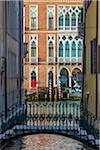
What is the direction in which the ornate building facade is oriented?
toward the camera

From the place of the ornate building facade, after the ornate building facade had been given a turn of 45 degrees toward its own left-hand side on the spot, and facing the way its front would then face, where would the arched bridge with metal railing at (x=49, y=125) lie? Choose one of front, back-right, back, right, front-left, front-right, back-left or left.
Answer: front-right
